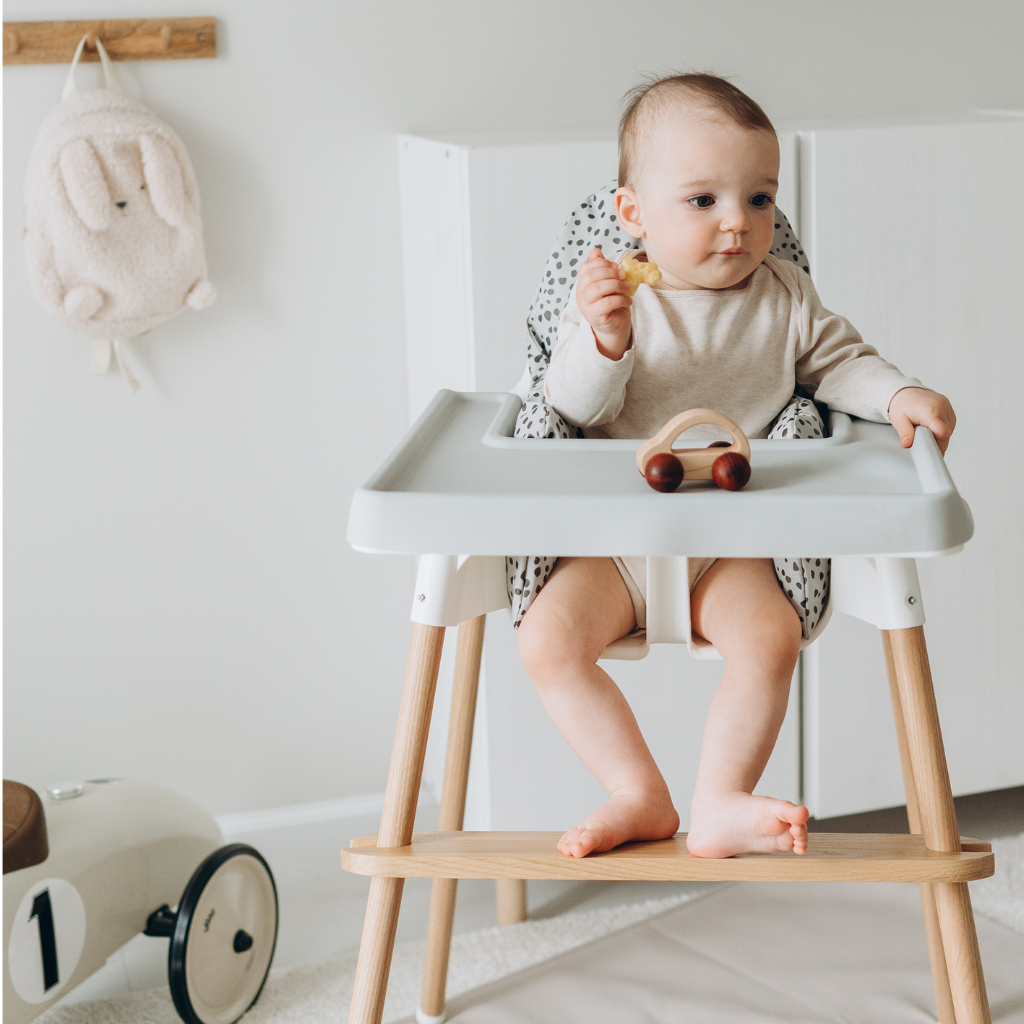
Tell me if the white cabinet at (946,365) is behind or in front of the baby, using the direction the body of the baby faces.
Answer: behind

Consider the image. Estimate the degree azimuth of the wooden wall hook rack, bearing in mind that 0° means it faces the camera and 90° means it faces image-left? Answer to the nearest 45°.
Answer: approximately 0°

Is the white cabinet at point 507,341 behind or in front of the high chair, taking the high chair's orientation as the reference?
behind

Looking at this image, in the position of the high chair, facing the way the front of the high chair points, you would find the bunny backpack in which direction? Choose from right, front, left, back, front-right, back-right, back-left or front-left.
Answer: back-right

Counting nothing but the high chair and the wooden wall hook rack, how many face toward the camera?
2

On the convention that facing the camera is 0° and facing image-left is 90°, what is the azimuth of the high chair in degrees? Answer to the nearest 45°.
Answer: approximately 0°

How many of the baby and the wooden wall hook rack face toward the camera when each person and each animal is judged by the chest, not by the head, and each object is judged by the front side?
2
